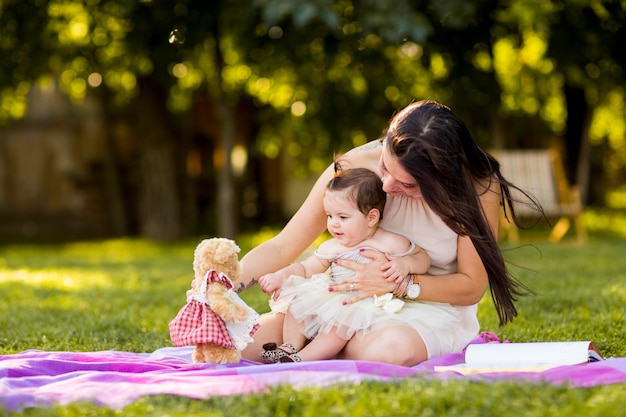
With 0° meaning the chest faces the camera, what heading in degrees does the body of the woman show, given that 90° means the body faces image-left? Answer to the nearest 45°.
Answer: approximately 45°

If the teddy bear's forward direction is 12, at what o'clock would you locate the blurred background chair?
The blurred background chair is roughly at 10 o'clock from the teddy bear.

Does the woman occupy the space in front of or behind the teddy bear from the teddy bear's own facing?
in front

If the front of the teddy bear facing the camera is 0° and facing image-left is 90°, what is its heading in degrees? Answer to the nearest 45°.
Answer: approximately 270°

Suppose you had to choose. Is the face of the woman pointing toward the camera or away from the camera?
toward the camera

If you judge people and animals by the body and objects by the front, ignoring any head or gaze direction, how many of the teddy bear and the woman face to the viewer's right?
1

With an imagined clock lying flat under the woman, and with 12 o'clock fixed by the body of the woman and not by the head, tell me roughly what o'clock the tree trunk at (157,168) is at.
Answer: The tree trunk is roughly at 4 o'clock from the woman.

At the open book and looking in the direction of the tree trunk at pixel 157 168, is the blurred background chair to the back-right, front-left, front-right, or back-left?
front-right

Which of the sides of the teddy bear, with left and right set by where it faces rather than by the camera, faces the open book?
front
